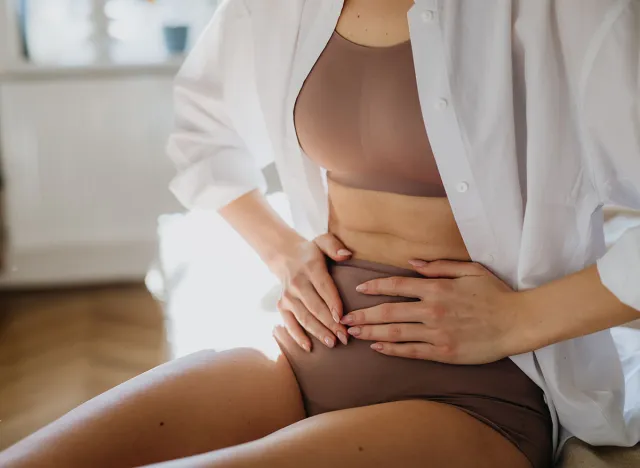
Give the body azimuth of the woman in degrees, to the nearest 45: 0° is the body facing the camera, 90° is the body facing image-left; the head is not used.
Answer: approximately 45°

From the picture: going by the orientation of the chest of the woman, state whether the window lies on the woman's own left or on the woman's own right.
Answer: on the woman's own right
